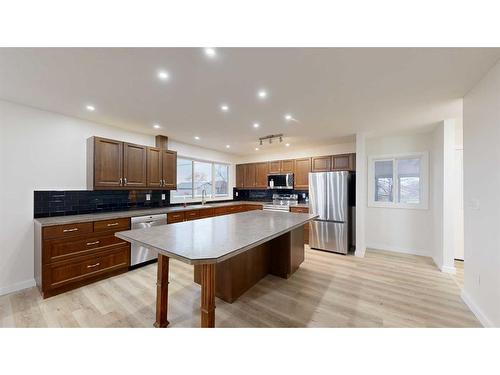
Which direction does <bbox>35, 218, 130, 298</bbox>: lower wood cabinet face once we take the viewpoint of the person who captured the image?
facing the viewer and to the right of the viewer

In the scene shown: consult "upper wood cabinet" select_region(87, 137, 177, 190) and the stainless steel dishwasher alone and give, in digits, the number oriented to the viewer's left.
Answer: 0

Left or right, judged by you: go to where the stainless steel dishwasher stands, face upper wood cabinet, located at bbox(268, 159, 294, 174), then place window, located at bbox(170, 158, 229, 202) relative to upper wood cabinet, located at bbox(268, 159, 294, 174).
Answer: left

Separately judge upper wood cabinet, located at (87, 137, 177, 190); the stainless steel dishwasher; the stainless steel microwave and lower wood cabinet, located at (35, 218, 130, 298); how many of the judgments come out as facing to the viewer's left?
0

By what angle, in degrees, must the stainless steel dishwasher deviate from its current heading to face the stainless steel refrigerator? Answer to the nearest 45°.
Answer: approximately 45° to its left

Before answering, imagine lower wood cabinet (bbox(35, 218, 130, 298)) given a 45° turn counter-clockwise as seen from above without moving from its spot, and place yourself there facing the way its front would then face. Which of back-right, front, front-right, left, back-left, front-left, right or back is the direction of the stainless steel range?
front

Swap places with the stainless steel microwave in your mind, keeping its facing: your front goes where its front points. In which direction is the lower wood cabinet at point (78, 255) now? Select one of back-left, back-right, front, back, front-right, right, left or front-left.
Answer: front-right

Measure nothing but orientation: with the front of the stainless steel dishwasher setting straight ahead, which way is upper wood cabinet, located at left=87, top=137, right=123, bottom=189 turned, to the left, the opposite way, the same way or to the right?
the same way

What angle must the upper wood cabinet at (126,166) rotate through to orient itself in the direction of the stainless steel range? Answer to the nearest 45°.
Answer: approximately 45° to its left

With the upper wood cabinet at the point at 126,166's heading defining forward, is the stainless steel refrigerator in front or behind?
in front

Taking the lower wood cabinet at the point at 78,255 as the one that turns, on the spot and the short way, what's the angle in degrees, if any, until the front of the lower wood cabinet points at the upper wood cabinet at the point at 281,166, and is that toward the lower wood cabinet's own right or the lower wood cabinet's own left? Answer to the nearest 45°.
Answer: approximately 45° to the lower wood cabinet's own left

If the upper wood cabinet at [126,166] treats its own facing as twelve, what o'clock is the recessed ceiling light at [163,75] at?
The recessed ceiling light is roughly at 1 o'clock from the upper wood cabinet.

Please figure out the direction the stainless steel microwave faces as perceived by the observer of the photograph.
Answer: facing the viewer

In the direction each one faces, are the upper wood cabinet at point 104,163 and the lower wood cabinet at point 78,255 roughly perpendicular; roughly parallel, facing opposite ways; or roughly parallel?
roughly parallel
